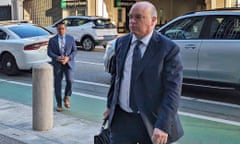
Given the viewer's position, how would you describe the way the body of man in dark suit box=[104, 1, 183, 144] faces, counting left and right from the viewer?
facing the viewer and to the left of the viewer

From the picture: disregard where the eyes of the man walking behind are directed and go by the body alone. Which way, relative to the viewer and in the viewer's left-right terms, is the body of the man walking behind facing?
facing the viewer

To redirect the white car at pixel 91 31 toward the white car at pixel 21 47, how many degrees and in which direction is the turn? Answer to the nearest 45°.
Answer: approximately 135° to its left

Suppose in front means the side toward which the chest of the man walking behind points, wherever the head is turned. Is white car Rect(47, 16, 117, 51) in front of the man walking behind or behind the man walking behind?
behind

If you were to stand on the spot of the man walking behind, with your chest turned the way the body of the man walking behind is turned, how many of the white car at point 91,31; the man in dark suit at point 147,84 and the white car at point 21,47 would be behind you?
2

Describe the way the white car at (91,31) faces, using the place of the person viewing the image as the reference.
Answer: facing away from the viewer and to the left of the viewer

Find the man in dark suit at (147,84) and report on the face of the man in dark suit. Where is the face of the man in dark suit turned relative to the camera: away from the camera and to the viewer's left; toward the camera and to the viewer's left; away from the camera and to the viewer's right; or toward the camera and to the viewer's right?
toward the camera and to the viewer's left

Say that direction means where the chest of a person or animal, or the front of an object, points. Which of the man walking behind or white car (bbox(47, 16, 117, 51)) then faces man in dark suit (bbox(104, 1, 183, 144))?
the man walking behind

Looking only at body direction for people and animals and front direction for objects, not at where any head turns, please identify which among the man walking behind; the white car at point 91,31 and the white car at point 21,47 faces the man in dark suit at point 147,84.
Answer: the man walking behind

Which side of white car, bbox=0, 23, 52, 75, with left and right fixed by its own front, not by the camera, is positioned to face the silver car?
back

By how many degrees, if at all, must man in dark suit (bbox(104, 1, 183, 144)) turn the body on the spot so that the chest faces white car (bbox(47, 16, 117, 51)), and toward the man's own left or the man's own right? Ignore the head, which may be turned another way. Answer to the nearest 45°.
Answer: approximately 135° to the man's own right

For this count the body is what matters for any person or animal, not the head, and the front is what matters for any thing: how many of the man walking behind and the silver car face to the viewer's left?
1

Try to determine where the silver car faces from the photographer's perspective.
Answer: facing to the left of the viewer

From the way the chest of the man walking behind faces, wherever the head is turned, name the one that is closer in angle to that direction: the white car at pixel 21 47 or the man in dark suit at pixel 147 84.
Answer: the man in dark suit
